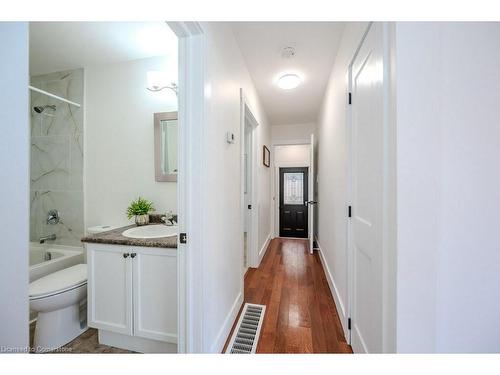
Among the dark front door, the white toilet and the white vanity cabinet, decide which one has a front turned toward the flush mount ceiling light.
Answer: the dark front door

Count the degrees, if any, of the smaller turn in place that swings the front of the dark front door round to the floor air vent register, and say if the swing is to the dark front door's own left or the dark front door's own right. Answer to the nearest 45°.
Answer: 0° — it already faces it

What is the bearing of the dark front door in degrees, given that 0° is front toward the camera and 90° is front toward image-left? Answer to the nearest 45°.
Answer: approximately 0°

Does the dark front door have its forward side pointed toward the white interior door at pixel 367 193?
yes

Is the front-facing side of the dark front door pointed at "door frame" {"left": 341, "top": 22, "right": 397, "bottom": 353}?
yes

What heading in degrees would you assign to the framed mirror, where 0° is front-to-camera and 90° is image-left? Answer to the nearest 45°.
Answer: approximately 45°

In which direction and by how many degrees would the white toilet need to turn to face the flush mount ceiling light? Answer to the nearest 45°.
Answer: approximately 135° to its left

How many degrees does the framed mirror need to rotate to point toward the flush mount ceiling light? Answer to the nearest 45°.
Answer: approximately 135° to its left

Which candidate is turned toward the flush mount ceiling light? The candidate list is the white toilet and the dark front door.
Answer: the dark front door

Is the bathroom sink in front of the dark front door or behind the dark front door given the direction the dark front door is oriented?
in front
